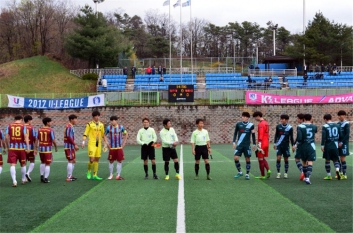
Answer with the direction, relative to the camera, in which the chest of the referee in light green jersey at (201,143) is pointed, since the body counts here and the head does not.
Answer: toward the camera

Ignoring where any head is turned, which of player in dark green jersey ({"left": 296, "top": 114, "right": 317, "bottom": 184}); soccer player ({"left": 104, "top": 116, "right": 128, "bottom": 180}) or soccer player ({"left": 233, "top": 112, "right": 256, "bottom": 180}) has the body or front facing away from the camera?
the player in dark green jersey

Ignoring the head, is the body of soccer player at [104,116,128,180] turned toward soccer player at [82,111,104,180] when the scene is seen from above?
no

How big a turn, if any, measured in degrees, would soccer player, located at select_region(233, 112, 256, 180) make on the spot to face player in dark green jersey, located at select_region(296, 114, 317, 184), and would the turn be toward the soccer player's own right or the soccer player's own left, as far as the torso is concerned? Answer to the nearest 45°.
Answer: approximately 90° to the soccer player's own left

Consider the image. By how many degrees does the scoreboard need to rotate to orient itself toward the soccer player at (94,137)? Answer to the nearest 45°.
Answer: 0° — it already faces them

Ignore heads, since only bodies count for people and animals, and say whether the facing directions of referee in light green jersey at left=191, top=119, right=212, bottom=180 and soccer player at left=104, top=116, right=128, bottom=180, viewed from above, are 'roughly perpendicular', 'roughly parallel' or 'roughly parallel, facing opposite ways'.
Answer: roughly parallel

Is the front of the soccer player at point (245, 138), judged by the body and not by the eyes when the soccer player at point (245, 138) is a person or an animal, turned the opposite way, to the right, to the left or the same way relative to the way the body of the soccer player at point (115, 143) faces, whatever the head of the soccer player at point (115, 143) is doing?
the same way

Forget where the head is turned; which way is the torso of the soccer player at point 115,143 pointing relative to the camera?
toward the camera

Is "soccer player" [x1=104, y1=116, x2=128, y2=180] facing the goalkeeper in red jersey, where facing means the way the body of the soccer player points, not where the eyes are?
no

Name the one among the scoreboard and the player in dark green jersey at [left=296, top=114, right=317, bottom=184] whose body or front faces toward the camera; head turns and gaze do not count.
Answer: the scoreboard

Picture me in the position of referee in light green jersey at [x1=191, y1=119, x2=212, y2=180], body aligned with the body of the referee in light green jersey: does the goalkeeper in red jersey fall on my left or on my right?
on my left

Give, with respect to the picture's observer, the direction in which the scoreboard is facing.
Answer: facing the viewer

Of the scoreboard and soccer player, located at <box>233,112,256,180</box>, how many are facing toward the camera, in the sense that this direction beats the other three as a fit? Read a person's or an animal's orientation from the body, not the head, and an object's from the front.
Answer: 2

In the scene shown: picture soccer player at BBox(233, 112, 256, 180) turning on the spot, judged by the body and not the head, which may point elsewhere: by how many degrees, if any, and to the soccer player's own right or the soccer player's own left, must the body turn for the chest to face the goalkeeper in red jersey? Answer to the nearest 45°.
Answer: approximately 90° to the soccer player's own left
